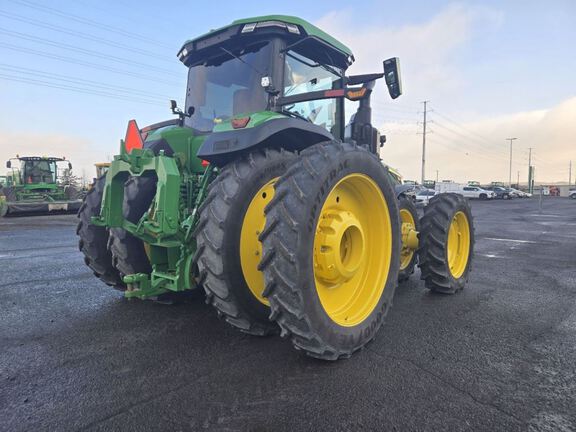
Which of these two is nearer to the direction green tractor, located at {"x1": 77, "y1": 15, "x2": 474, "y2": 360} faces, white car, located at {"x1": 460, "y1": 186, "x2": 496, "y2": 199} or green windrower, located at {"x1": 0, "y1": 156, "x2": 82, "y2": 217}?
the white car

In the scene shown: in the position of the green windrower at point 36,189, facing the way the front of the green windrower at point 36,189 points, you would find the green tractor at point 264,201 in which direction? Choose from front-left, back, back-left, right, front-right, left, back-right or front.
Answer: front

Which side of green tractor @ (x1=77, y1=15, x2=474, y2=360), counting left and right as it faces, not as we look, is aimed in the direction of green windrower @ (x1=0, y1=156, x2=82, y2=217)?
left

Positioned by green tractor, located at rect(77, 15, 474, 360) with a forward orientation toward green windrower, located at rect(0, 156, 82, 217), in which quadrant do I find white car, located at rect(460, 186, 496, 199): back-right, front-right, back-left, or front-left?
front-right

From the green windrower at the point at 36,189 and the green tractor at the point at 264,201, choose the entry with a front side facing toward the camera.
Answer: the green windrower at the point at 36,189

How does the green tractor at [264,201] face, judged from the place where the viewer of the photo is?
facing away from the viewer and to the right of the viewer

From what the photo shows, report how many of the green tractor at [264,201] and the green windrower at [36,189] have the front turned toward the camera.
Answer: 1

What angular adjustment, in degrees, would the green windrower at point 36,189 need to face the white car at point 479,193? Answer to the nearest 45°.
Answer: approximately 90° to its left

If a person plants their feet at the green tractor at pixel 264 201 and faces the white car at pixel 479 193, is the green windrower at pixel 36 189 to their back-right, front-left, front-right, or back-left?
front-left

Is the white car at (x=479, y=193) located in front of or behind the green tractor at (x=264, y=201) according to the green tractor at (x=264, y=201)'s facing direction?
in front

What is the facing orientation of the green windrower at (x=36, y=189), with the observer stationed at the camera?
facing the viewer
